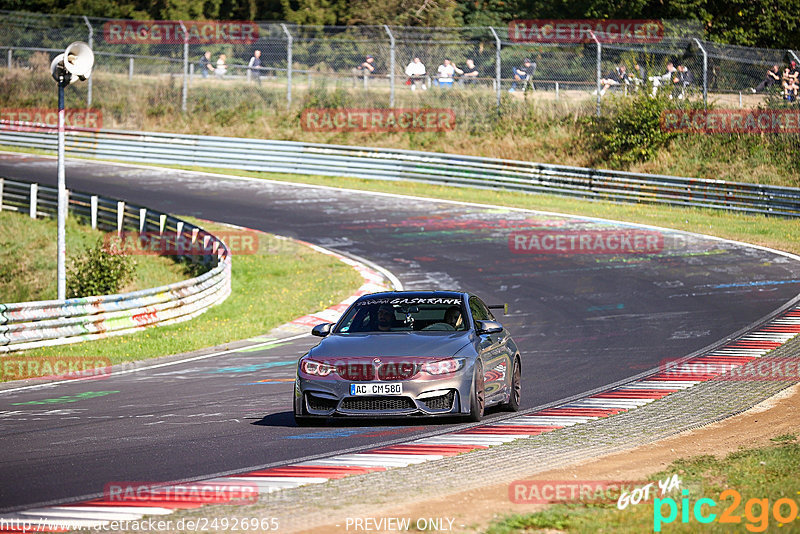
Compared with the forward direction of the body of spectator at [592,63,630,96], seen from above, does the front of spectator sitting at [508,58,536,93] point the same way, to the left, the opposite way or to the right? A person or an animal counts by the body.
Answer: the same way

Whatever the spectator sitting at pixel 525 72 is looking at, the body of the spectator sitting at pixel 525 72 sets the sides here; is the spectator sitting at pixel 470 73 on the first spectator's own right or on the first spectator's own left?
on the first spectator's own right

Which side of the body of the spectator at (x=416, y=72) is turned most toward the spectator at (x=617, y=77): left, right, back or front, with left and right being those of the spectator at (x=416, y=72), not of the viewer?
left

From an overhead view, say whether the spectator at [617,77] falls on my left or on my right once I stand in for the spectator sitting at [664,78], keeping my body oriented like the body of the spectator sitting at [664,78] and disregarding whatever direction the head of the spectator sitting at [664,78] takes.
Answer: on my right

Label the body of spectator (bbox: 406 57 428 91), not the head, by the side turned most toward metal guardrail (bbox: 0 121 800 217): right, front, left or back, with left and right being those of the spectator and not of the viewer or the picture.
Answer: front

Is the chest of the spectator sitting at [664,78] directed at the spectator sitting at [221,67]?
no

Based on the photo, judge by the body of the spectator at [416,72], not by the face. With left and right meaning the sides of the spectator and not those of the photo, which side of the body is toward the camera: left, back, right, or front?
front

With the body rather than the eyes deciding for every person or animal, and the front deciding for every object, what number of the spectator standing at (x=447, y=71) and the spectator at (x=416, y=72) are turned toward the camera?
2

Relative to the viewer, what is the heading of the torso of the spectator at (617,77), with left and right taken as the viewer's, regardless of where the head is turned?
facing the viewer and to the left of the viewer

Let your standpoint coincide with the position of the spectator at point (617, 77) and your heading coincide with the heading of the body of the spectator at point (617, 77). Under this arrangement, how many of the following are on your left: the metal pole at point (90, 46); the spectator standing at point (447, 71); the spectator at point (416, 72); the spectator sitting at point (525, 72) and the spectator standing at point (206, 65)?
0

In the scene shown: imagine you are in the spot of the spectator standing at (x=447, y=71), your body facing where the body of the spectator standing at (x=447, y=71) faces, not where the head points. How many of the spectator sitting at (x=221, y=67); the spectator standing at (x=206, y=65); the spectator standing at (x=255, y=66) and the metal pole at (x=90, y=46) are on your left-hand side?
0

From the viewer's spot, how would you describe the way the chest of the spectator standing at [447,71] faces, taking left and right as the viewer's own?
facing the viewer

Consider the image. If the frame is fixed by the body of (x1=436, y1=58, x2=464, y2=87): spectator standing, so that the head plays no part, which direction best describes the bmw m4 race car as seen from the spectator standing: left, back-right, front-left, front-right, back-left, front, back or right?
front

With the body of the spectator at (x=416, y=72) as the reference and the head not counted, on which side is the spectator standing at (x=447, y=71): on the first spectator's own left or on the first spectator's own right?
on the first spectator's own left

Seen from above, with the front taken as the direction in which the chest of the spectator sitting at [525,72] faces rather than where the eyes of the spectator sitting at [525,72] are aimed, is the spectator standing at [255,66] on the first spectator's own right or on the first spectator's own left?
on the first spectator's own right
